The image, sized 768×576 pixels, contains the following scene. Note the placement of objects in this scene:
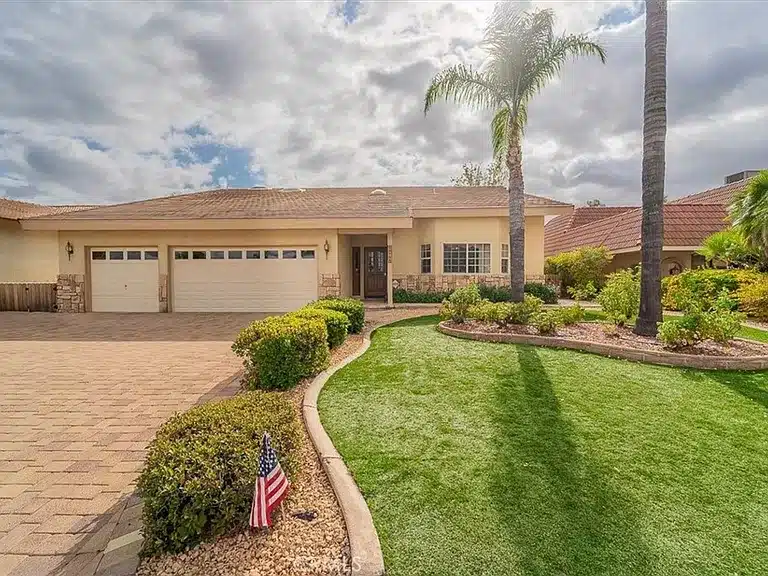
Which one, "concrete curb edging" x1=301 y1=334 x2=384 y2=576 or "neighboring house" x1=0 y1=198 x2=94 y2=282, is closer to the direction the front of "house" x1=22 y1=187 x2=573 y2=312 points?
the concrete curb edging

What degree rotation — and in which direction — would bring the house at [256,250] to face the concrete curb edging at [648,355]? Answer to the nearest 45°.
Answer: approximately 45° to its left

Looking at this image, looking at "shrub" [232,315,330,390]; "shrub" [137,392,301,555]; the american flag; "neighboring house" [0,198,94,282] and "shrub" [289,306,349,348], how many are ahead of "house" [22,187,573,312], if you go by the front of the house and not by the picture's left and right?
4

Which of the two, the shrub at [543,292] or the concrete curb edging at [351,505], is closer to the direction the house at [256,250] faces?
the concrete curb edging

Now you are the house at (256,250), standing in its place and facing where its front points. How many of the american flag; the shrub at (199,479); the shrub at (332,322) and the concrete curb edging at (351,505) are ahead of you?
4

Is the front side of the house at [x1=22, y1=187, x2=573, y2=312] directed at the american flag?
yes

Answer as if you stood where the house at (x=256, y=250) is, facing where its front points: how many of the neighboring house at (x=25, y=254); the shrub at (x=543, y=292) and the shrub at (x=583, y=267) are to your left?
2

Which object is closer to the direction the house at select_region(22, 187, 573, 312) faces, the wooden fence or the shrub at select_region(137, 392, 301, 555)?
the shrub

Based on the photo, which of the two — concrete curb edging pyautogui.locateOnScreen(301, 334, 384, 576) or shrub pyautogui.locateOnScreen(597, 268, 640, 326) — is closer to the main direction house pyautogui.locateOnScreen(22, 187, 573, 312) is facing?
the concrete curb edging

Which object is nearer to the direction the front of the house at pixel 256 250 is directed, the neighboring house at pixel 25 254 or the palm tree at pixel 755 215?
the palm tree

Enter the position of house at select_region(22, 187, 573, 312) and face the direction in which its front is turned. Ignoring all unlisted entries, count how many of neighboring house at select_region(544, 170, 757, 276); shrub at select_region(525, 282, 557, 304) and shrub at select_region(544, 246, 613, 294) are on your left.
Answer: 3

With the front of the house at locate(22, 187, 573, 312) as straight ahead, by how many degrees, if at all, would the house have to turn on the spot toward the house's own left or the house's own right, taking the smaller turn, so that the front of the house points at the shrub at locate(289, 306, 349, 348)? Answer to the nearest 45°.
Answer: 0° — it already faces it

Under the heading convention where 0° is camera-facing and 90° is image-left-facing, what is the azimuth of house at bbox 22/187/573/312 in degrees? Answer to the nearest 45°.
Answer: approximately 0°

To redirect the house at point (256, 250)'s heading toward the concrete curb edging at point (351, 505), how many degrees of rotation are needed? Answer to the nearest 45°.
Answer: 0° — it already faces it

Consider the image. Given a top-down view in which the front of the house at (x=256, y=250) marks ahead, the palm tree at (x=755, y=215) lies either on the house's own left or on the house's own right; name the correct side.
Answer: on the house's own left
